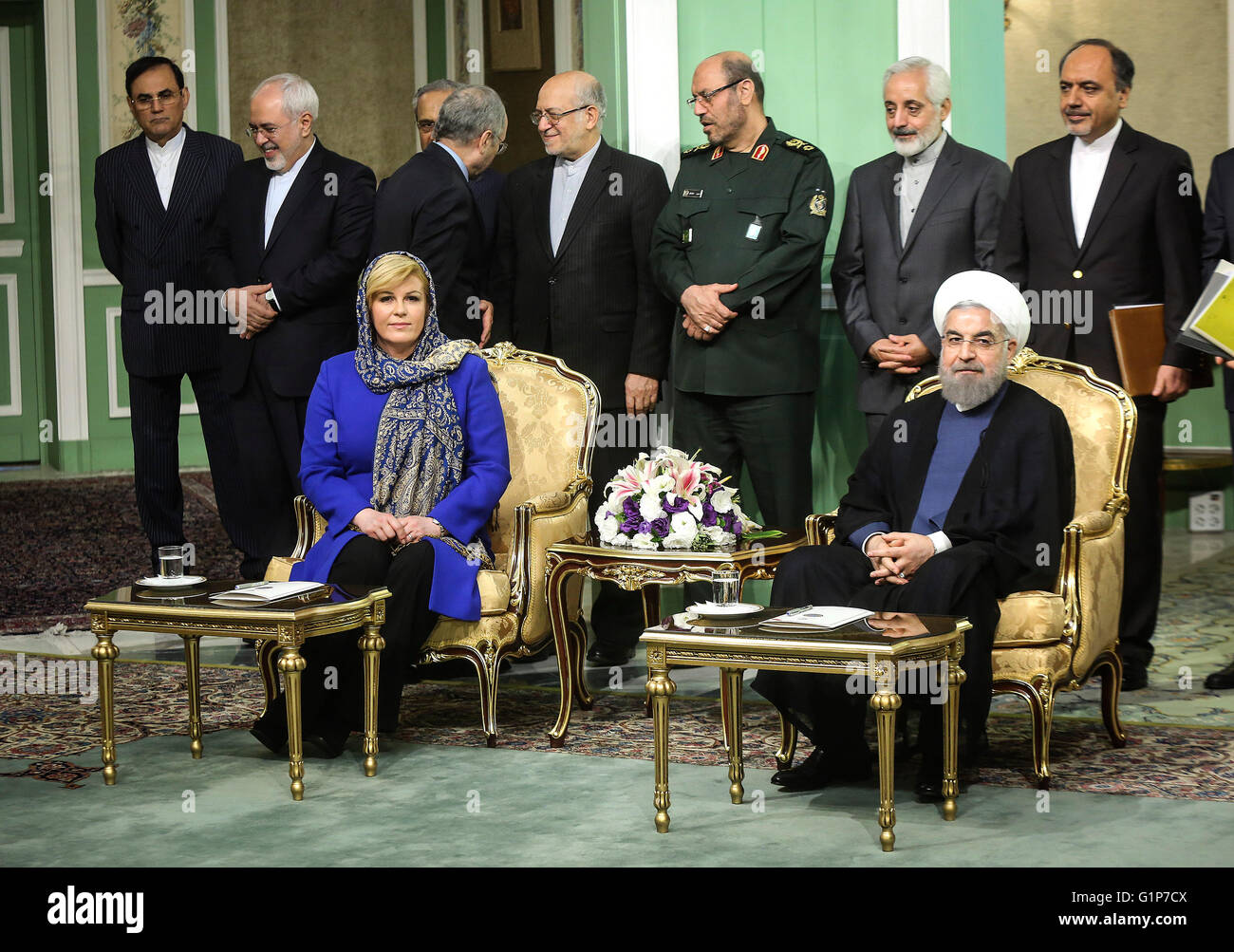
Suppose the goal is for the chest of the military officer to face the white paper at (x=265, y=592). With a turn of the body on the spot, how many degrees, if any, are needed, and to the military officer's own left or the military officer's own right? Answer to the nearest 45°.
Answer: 0° — they already face it

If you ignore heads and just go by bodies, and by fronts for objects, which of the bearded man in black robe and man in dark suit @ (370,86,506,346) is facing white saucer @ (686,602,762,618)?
the bearded man in black robe

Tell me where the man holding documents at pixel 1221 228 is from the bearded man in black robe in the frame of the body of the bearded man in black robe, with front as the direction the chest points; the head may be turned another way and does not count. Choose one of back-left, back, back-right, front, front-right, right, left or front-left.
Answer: back

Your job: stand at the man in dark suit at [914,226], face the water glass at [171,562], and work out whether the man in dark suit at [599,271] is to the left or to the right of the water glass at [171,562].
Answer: right

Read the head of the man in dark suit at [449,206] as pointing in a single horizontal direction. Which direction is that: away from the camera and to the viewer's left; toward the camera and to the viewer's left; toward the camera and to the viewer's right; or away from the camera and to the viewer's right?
away from the camera and to the viewer's right

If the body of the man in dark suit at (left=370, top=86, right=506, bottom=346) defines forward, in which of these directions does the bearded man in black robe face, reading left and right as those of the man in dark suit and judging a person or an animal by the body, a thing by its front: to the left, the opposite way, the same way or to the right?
the opposite way

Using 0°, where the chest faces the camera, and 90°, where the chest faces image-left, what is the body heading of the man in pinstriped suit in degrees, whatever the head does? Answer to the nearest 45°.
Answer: approximately 0°

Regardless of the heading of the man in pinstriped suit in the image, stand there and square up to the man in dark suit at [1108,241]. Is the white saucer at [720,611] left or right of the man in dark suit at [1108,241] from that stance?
right
